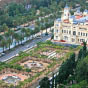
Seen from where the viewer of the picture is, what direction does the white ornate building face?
facing the viewer and to the left of the viewer
